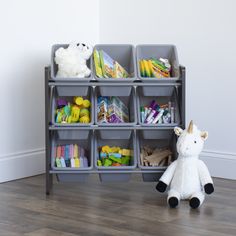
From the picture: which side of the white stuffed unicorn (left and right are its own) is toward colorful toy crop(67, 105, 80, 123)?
right

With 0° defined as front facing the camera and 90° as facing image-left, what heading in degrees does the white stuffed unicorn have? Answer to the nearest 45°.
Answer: approximately 0°

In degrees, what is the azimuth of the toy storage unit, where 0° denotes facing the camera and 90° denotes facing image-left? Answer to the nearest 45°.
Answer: approximately 0°

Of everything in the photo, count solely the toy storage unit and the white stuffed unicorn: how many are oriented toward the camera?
2

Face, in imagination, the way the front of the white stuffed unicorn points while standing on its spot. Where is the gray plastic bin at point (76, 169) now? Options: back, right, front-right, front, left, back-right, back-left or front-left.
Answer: right
